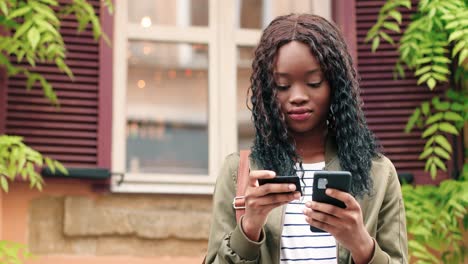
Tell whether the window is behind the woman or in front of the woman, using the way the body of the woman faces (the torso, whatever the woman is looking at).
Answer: behind

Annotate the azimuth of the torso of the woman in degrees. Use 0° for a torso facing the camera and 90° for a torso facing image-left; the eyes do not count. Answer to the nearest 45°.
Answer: approximately 0°
